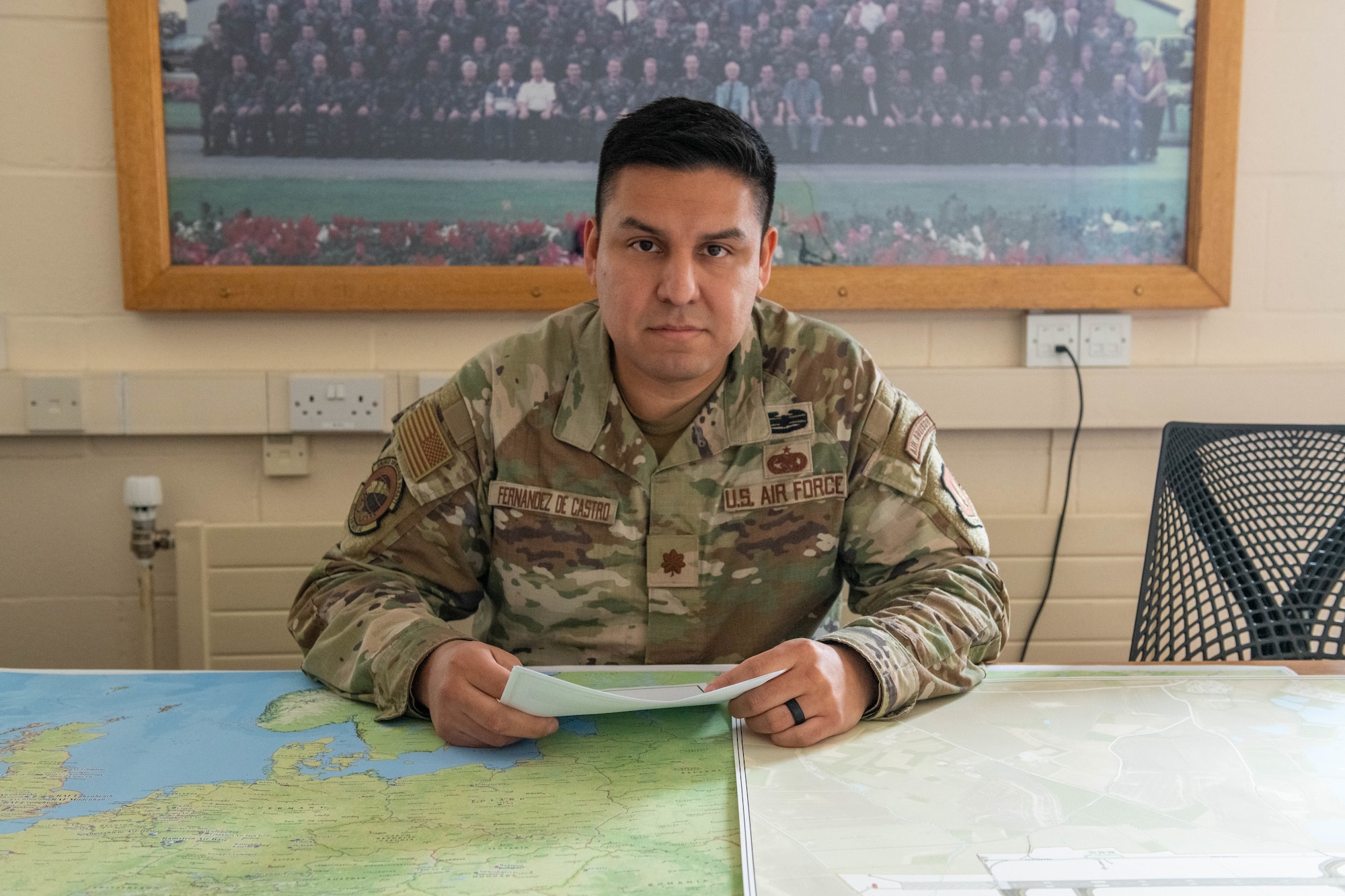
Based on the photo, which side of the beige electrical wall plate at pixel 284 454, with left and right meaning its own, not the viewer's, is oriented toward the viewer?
front

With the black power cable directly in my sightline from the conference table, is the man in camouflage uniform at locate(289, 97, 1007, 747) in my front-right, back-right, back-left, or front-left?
front-left

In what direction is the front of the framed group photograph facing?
toward the camera

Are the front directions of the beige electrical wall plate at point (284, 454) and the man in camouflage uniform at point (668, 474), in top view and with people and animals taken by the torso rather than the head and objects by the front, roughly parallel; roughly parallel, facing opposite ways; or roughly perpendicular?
roughly parallel

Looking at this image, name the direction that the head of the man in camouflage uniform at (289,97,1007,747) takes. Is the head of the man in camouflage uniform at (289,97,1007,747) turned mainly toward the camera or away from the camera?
toward the camera

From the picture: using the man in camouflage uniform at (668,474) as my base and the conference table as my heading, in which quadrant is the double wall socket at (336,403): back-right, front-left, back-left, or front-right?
back-right

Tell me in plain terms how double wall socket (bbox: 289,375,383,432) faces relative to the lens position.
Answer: facing the viewer

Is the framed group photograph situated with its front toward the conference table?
yes

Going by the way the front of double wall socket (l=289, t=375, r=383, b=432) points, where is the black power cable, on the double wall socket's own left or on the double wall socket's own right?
on the double wall socket's own left

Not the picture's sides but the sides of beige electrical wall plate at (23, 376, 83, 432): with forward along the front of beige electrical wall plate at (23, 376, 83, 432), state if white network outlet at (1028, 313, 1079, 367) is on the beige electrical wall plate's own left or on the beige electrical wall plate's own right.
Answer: on the beige electrical wall plate's own left

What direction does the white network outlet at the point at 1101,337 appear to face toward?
toward the camera

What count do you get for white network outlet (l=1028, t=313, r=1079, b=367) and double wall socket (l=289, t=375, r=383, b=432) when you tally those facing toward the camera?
2
